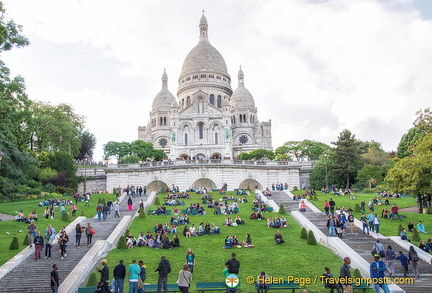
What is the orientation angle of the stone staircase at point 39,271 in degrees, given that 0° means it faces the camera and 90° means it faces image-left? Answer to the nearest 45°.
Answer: approximately 45°

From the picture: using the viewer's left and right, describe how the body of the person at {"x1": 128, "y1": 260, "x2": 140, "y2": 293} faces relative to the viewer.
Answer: facing away from the viewer

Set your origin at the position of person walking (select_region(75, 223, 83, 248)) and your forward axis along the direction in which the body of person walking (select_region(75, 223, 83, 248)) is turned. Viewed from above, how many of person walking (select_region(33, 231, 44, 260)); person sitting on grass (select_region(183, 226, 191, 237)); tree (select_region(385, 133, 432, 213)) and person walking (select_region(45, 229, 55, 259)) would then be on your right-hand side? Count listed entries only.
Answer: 2

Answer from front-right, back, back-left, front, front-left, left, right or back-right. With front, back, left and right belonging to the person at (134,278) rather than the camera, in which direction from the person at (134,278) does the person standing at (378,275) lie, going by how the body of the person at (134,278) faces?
right

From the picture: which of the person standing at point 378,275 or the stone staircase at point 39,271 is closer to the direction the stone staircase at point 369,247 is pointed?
the person standing

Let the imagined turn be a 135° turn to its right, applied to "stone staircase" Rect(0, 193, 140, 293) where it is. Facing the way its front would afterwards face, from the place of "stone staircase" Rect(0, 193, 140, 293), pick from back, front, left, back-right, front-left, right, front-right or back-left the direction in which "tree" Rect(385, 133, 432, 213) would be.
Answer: right

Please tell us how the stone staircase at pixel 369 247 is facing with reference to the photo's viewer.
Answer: facing the viewer and to the right of the viewer

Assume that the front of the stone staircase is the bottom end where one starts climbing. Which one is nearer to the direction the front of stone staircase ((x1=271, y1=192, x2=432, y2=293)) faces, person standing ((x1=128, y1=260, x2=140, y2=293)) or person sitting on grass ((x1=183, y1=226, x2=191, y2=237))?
the person standing

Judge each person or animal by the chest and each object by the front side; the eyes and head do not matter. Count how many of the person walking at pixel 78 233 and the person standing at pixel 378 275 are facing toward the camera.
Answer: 1

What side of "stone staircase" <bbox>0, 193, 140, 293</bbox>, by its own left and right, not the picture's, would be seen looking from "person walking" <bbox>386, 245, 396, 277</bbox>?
left

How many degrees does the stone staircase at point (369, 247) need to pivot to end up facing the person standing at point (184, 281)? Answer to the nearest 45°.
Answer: approximately 90° to its right
